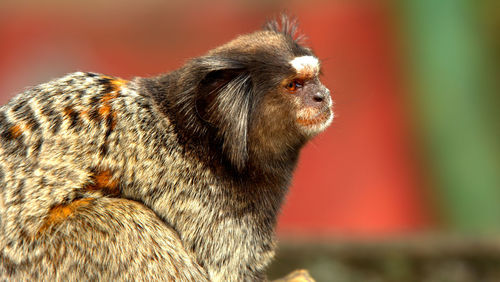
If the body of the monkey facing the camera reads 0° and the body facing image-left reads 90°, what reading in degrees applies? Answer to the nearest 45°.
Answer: approximately 270°
